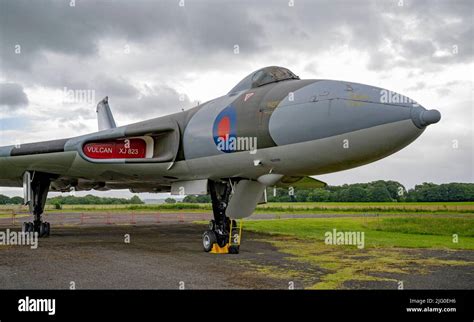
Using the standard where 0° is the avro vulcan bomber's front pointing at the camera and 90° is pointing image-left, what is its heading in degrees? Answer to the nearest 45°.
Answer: approximately 315°
